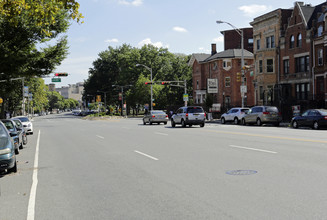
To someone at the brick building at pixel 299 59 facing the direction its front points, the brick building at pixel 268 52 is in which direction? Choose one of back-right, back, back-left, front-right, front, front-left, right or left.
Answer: right

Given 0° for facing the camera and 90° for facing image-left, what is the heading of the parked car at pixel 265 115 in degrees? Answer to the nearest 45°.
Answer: approximately 135°

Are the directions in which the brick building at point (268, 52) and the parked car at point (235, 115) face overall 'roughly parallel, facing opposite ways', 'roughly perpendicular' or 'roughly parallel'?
roughly perpendicular

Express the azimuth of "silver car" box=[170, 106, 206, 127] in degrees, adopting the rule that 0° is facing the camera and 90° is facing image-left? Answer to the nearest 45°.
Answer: approximately 135°

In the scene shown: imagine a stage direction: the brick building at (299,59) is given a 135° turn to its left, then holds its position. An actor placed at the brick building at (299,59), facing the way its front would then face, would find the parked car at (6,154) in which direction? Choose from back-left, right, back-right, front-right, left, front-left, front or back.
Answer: right

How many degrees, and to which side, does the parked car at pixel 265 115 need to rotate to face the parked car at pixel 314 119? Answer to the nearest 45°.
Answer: approximately 180°

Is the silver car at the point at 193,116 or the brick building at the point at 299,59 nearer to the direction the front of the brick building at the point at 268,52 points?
the silver car

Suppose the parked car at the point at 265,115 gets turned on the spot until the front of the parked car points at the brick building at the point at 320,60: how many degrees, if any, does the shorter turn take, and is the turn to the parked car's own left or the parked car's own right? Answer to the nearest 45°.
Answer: approximately 90° to the parked car's own right

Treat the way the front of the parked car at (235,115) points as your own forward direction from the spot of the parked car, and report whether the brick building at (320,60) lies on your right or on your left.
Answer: on your right

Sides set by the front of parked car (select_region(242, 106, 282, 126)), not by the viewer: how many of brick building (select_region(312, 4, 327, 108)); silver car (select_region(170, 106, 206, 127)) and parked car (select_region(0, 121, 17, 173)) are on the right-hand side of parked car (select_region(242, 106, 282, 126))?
1

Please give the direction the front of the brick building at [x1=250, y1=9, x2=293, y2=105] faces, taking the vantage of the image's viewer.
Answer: facing the viewer and to the left of the viewer

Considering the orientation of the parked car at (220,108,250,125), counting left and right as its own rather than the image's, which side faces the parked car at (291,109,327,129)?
back

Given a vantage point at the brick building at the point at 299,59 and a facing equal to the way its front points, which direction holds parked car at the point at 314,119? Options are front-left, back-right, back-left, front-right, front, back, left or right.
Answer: front-left

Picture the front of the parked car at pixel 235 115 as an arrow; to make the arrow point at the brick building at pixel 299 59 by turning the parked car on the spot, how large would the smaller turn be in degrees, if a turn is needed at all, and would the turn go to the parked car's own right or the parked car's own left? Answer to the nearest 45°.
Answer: approximately 90° to the parked car's own right

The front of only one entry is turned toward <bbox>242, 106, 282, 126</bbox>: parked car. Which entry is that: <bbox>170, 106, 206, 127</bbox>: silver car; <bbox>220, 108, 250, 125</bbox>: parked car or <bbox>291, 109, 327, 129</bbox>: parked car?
<bbox>291, 109, 327, 129</bbox>: parked car

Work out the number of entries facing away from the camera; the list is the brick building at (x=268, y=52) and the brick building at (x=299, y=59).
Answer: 0

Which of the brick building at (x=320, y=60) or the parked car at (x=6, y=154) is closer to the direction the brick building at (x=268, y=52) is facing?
the parked car
